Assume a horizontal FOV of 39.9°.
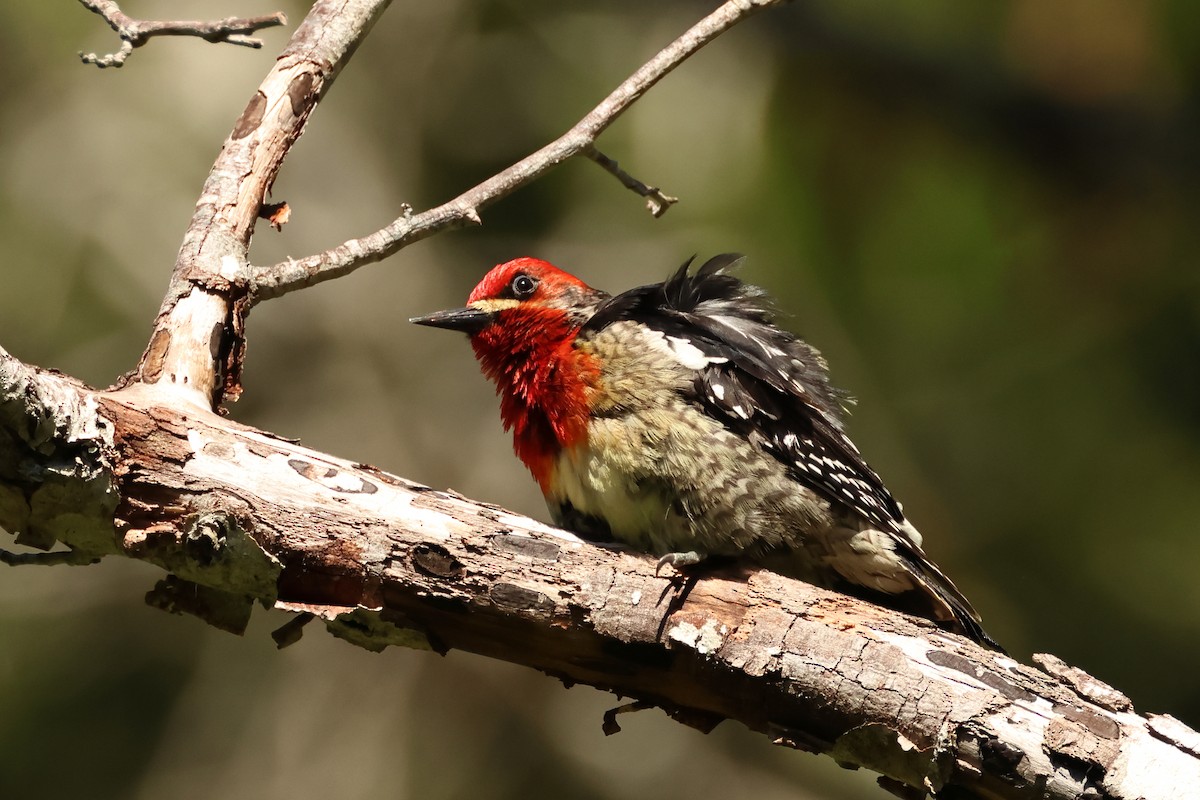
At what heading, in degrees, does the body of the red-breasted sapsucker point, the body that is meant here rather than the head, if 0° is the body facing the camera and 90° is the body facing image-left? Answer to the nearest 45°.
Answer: approximately 90°

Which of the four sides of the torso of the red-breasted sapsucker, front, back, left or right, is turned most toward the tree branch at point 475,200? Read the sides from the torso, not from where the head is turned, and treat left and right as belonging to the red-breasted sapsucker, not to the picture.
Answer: front

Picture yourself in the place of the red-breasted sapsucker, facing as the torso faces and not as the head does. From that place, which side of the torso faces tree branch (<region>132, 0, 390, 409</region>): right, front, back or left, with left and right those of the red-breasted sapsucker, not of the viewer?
front

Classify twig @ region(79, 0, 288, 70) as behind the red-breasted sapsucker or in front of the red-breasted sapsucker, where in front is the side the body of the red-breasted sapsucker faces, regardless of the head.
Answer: in front
